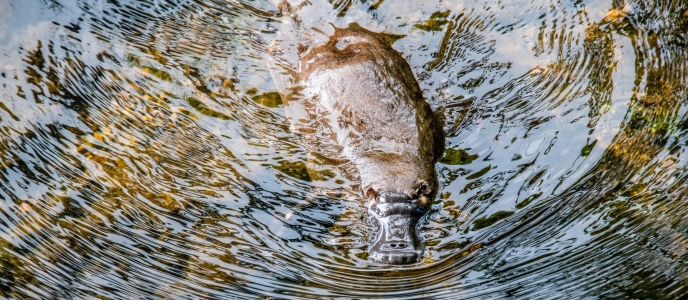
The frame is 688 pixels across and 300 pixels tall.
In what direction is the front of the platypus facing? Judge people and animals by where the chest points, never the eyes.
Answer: toward the camera
